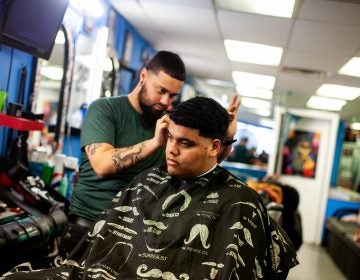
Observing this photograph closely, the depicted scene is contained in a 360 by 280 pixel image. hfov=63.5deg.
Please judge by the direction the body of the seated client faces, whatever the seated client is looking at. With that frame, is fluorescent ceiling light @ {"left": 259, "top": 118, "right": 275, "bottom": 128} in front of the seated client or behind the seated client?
behind

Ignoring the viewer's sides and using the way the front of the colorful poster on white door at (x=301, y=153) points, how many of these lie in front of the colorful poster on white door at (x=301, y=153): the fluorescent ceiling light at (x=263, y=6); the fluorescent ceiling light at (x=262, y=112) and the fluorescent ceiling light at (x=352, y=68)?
2

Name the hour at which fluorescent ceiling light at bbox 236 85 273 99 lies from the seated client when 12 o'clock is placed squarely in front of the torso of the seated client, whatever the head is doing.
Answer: The fluorescent ceiling light is roughly at 5 o'clock from the seated client.

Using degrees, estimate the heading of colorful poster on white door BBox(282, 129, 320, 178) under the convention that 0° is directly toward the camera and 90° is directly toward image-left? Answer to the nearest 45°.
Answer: approximately 0°

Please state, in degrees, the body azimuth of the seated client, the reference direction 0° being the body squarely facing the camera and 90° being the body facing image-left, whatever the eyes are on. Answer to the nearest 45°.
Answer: approximately 45°

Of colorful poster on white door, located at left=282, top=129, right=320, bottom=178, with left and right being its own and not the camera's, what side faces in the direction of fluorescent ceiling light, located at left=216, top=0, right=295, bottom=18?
front

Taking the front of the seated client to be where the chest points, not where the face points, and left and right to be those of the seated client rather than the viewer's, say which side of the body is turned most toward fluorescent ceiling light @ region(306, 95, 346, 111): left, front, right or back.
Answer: back

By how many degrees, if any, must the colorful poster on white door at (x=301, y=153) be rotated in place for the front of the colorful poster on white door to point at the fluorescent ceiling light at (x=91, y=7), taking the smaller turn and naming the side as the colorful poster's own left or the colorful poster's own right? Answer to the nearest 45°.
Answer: approximately 45° to the colorful poster's own right

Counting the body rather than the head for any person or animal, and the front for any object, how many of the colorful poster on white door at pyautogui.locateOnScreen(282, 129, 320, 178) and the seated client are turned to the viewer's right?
0

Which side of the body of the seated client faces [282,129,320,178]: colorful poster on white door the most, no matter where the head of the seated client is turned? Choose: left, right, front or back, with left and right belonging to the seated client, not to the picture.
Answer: back
